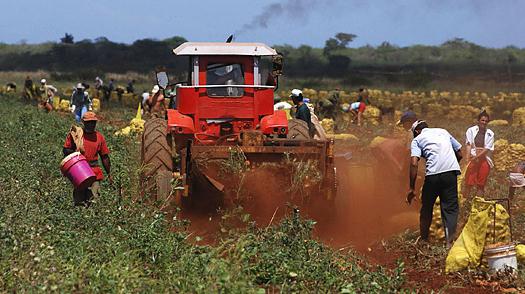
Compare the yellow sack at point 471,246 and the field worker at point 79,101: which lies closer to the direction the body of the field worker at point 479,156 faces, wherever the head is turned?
the yellow sack

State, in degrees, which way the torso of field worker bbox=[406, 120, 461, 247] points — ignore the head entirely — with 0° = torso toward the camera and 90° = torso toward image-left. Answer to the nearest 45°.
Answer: approximately 135°

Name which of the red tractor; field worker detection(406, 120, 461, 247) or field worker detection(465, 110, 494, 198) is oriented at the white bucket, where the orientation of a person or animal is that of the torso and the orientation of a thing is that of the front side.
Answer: field worker detection(465, 110, 494, 198)

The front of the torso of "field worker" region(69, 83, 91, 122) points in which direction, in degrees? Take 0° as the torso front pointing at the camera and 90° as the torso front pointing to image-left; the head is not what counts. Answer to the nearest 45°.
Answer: approximately 0°

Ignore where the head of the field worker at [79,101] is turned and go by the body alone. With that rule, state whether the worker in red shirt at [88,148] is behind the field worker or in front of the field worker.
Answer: in front

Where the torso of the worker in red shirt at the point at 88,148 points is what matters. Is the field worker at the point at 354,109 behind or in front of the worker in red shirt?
behind
